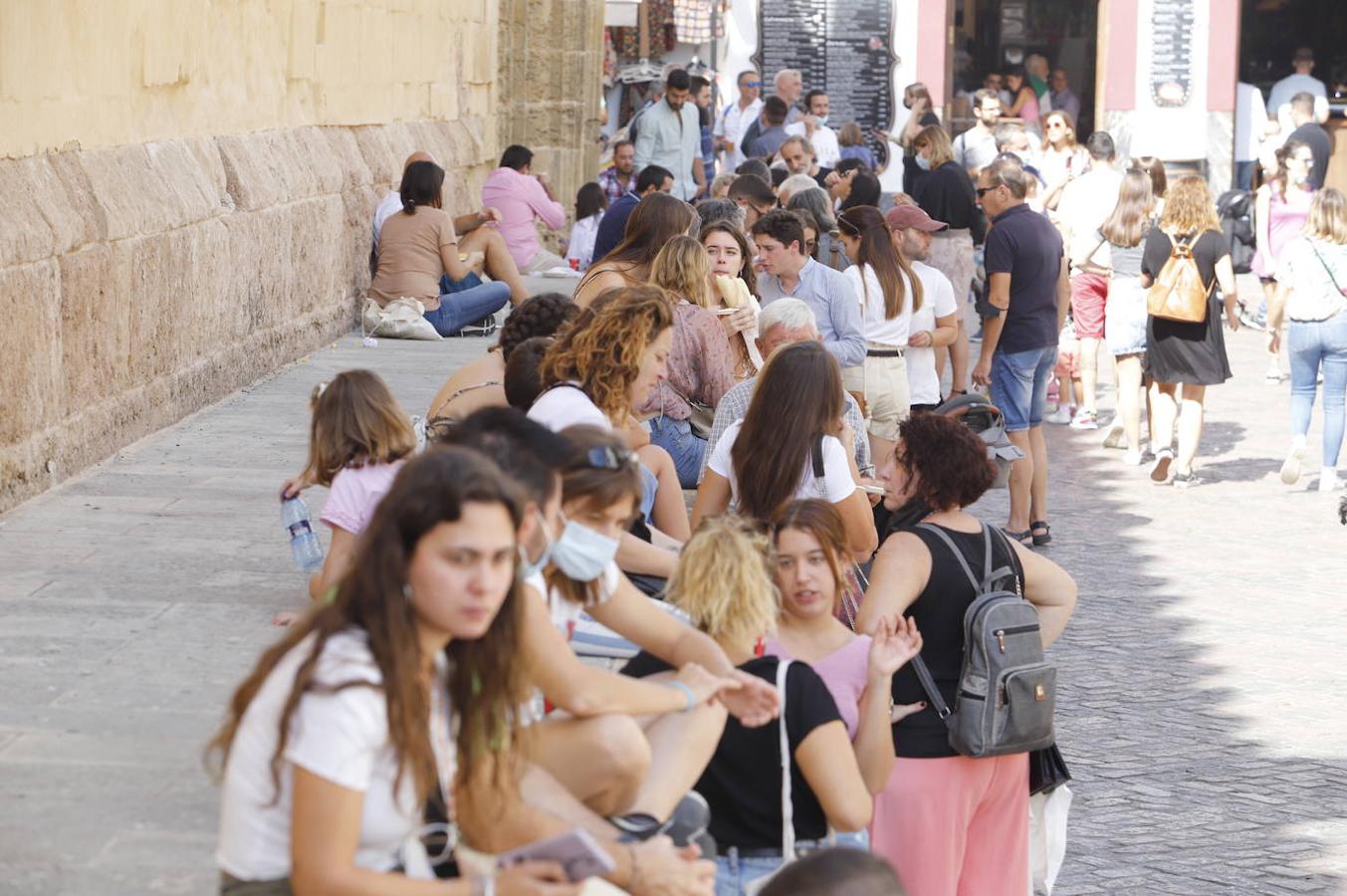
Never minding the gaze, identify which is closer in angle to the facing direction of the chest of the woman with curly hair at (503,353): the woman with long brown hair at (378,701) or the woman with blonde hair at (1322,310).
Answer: the woman with blonde hair

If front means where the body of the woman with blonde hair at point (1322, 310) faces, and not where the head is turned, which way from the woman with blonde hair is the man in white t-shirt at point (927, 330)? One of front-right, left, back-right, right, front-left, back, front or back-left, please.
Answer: back-left

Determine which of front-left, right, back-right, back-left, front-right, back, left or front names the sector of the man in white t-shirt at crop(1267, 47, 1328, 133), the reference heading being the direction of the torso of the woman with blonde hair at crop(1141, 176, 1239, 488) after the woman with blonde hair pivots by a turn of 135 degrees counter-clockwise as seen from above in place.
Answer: back-right

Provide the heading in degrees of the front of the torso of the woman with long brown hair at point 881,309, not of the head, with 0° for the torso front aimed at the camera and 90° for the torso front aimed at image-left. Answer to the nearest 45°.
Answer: approximately 135°

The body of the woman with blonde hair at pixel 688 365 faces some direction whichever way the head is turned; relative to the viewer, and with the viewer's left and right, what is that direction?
facing away from the viewer and to the right of the viewer

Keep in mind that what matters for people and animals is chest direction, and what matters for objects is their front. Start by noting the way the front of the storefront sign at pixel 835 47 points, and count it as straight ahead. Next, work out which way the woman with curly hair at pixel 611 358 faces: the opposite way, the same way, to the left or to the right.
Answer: to the left

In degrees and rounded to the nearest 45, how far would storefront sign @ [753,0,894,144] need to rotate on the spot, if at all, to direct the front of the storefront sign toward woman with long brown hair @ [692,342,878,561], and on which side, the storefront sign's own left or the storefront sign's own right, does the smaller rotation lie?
0° — it already faces them

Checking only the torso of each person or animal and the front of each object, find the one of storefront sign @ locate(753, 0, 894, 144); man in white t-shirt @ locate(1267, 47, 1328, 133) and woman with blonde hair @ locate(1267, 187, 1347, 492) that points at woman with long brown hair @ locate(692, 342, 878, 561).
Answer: the storefront sign

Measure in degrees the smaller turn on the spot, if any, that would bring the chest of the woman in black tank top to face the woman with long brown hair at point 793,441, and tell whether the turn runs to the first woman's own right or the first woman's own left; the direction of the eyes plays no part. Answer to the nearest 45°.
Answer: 0° — they already face them

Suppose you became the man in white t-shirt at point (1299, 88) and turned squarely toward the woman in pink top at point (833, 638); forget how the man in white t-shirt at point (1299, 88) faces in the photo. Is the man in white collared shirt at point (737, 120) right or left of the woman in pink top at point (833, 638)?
right
